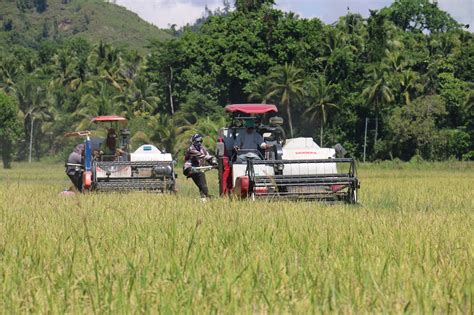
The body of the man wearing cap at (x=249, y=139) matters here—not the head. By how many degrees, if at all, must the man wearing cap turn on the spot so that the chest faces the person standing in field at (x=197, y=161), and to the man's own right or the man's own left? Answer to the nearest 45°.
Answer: approximately 90° to the man's own right

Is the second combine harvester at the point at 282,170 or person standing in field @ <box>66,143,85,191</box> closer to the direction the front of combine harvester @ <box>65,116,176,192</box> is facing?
the second combine harvester

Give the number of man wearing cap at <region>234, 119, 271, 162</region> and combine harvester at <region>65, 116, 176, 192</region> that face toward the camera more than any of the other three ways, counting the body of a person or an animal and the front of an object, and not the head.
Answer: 2

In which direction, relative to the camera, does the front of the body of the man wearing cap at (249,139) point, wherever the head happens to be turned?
toward the camera

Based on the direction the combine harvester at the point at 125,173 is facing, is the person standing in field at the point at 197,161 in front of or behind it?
in front

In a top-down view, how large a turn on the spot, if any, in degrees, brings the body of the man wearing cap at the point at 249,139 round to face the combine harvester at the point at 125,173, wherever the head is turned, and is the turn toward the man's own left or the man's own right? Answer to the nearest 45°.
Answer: approximately 135° to the man's own right

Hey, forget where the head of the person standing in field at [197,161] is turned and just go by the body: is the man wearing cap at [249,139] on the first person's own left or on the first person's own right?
on the first person's own left

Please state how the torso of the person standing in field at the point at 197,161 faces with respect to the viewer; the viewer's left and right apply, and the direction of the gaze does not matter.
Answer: facing the viewer and to the right of the viewer

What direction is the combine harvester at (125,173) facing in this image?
toward the camera

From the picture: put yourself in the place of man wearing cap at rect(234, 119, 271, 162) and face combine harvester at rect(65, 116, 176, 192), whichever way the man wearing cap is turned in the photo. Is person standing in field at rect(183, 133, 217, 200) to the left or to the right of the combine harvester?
left
